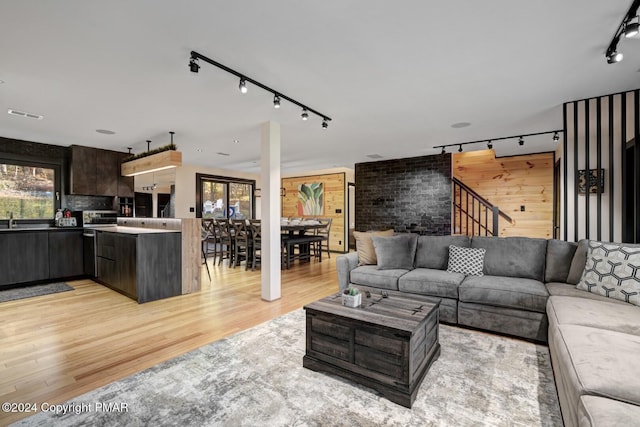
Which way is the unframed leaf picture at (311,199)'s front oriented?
toward the camera

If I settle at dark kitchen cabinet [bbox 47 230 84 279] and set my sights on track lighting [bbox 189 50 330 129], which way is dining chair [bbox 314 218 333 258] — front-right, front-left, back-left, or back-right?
front-left

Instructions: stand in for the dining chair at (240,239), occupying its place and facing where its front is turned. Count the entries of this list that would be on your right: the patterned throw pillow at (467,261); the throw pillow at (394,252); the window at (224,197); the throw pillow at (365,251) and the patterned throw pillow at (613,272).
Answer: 4

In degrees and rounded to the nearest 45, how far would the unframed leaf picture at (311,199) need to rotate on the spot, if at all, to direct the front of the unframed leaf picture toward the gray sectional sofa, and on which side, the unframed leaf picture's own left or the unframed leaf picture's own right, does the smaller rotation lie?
0° — it already faces it

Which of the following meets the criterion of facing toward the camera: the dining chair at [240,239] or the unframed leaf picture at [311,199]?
the unframed leaf picture

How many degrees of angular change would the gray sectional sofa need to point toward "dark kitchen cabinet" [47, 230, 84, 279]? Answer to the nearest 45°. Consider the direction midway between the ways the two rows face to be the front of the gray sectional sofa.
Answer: approximately 45° to its right

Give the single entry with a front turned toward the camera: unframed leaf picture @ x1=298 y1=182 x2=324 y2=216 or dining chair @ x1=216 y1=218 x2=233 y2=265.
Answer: the unframed leaf picture

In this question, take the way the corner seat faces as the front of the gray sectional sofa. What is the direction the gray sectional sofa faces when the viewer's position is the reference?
facing the viewer and to the left of the viewer

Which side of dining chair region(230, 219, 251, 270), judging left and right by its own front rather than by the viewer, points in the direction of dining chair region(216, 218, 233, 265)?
left

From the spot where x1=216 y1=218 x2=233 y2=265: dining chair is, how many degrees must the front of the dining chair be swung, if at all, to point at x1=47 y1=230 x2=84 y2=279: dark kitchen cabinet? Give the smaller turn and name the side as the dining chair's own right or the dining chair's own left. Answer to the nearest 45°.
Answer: approximately 135° to the dining chair's own left

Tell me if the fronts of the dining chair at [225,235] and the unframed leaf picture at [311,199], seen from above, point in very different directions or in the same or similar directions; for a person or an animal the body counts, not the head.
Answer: very different directions

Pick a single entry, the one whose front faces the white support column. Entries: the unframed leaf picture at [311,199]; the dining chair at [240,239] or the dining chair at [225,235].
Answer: the unframed leaf picture

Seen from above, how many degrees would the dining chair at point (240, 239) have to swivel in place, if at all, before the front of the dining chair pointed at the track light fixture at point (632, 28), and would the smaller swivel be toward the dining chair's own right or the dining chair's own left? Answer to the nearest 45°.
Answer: approximately 90° to the dining chair's own right

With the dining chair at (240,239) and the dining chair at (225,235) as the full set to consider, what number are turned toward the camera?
0

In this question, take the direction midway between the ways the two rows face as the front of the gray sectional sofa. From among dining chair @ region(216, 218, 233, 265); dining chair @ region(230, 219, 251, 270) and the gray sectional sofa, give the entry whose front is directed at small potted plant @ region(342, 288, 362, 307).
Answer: the gray sectional sofa

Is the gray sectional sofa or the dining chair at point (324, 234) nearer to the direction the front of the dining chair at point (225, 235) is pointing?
the dining chair

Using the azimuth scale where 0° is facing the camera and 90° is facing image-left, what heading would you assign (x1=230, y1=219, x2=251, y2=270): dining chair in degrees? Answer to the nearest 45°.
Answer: approximately 225°

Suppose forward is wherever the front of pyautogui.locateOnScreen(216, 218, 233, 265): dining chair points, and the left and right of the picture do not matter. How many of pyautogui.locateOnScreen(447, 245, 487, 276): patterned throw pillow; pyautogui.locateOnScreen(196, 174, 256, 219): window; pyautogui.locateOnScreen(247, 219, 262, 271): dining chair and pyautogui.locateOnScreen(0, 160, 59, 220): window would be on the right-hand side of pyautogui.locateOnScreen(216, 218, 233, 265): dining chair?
2
